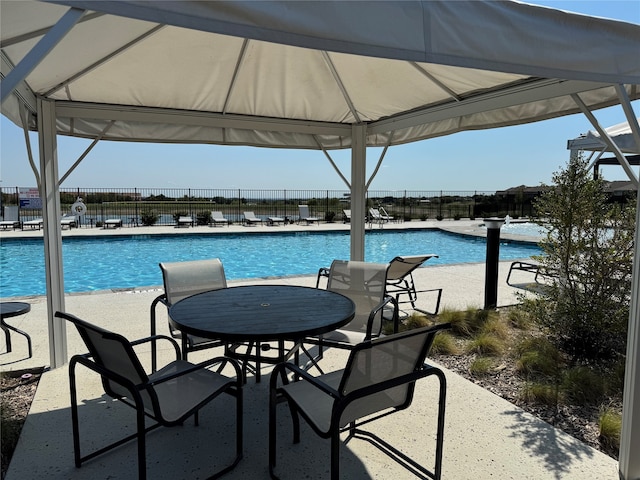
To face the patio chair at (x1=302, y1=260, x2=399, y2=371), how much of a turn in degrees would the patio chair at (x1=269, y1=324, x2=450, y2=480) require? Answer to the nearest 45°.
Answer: approximately 45° to its right

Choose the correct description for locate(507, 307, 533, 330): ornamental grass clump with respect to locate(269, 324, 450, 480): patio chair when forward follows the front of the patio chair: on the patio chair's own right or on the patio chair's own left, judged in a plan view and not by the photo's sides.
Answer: on the patio chair's own right

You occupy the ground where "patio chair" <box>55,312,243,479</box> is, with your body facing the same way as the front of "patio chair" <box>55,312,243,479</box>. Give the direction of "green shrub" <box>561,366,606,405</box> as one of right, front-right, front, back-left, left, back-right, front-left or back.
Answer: front-right

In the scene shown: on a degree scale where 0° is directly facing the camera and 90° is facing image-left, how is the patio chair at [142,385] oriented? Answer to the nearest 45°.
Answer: approximately 225°

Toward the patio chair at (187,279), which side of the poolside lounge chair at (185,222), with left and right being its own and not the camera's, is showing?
front

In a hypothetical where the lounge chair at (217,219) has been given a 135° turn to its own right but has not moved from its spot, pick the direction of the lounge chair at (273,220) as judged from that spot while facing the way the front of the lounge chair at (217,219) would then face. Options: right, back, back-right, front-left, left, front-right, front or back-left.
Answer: back

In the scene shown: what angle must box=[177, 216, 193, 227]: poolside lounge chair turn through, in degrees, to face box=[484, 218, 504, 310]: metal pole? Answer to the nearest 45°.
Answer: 0° — it already faces it

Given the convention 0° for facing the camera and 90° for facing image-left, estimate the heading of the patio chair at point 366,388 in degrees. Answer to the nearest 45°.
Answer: approximately 135°

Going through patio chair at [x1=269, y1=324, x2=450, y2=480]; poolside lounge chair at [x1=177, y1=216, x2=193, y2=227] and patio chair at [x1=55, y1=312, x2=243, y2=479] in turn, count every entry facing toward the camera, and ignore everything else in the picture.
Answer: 1

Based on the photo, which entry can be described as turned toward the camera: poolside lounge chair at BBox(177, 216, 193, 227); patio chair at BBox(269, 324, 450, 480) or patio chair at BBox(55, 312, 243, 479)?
the poolside lounge chair

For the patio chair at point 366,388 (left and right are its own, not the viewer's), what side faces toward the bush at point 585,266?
right

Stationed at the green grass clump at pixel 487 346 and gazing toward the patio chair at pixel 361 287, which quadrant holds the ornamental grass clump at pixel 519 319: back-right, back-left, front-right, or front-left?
back-right

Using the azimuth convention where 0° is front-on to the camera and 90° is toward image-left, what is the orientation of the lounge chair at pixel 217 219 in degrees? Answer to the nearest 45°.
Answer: approximately 315°

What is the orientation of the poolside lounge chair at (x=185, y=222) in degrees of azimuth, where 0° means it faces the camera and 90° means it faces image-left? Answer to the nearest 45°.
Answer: approximately 0°

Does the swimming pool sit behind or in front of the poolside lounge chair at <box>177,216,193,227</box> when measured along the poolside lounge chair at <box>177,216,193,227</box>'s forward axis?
in front
